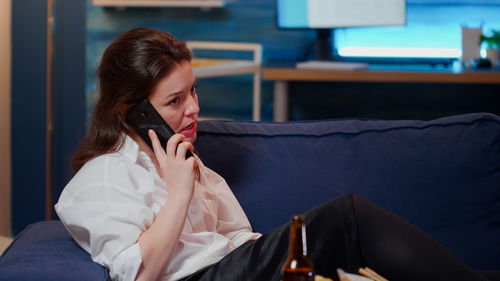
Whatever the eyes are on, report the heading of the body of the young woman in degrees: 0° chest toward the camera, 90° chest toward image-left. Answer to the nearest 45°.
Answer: approximately 270°

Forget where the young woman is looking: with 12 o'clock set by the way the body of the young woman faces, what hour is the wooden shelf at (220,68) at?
The wooden shelf is roughly at 9 o'clock from the young woman.

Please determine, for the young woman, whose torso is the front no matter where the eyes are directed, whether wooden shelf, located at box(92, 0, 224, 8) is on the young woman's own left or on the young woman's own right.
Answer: on the young woman's own left

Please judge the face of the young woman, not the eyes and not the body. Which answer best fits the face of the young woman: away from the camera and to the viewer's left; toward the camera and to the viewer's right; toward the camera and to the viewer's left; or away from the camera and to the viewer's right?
toward the camera and to the viewer's right

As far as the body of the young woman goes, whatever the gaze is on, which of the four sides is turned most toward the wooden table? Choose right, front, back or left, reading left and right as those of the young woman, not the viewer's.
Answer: left
